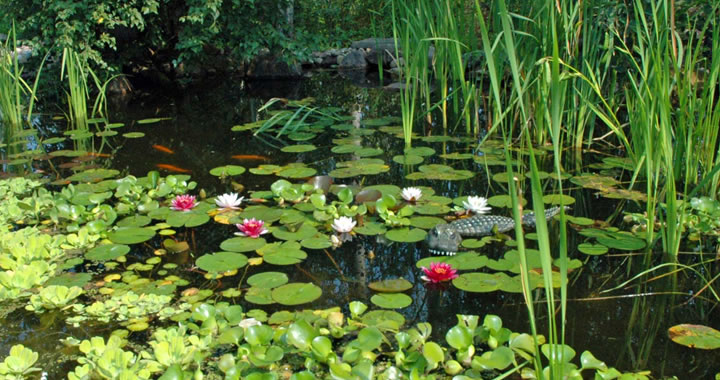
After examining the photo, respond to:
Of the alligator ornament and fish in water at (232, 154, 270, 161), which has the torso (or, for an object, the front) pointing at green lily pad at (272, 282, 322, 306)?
the alligator ornament

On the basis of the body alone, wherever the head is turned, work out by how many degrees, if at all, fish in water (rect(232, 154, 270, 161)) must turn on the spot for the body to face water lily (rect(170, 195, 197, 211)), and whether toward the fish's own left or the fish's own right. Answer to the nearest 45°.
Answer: approximately 90° to the fish's own left

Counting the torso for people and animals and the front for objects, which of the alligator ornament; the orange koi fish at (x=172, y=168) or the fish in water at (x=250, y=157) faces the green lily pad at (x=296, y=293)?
the alligator ornament

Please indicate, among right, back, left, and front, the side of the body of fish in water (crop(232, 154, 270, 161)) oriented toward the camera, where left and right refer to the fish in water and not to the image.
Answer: left

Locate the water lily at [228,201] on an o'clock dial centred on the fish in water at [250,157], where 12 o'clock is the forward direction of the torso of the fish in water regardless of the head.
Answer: The water lily is roughly at 9 o'clock from the fish in water.

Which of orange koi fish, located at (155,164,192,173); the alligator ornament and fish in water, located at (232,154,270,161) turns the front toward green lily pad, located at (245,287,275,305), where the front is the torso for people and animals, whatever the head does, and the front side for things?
the alligator ornament

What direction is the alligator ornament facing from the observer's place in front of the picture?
facing the viewer and to the left of the viewer
